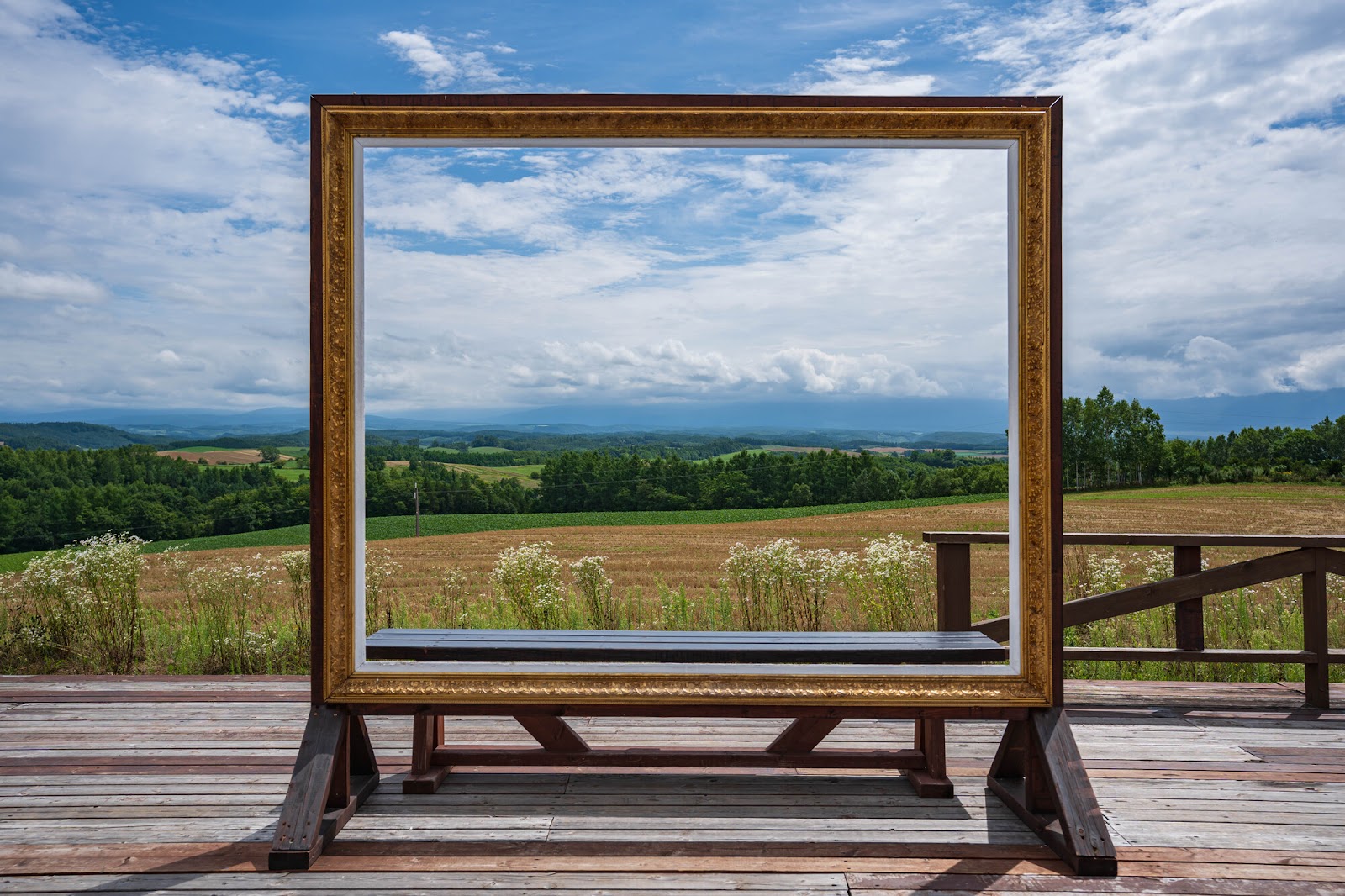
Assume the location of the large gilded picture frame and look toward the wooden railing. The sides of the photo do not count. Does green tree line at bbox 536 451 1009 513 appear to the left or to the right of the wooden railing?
left

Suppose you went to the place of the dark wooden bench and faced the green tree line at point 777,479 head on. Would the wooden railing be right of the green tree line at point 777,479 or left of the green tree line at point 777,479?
right

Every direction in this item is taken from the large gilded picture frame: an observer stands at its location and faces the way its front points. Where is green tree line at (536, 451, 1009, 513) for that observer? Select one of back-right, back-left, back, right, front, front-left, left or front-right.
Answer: back

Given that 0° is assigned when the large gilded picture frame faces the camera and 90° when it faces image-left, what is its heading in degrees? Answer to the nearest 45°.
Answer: approximately 0°

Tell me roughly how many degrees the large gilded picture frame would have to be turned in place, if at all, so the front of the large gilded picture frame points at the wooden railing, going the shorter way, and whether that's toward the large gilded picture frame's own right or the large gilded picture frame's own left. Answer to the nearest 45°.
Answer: approximately 135° to the large gilded picture frame's own left
